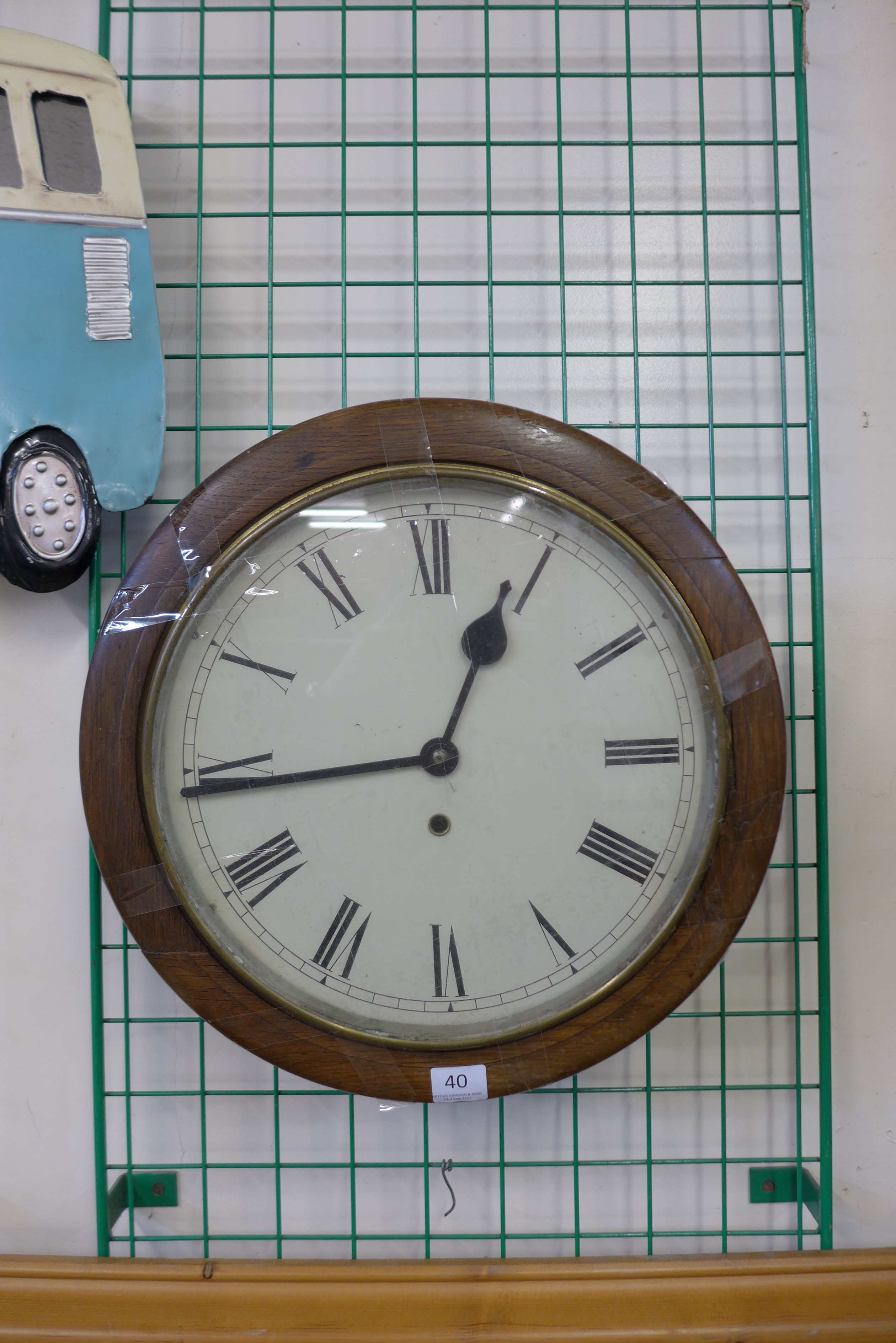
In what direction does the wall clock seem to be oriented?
toward the camera

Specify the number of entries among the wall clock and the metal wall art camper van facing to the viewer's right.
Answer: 0

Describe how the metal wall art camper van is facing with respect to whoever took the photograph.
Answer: facing the viewer and to the left of the viewer
